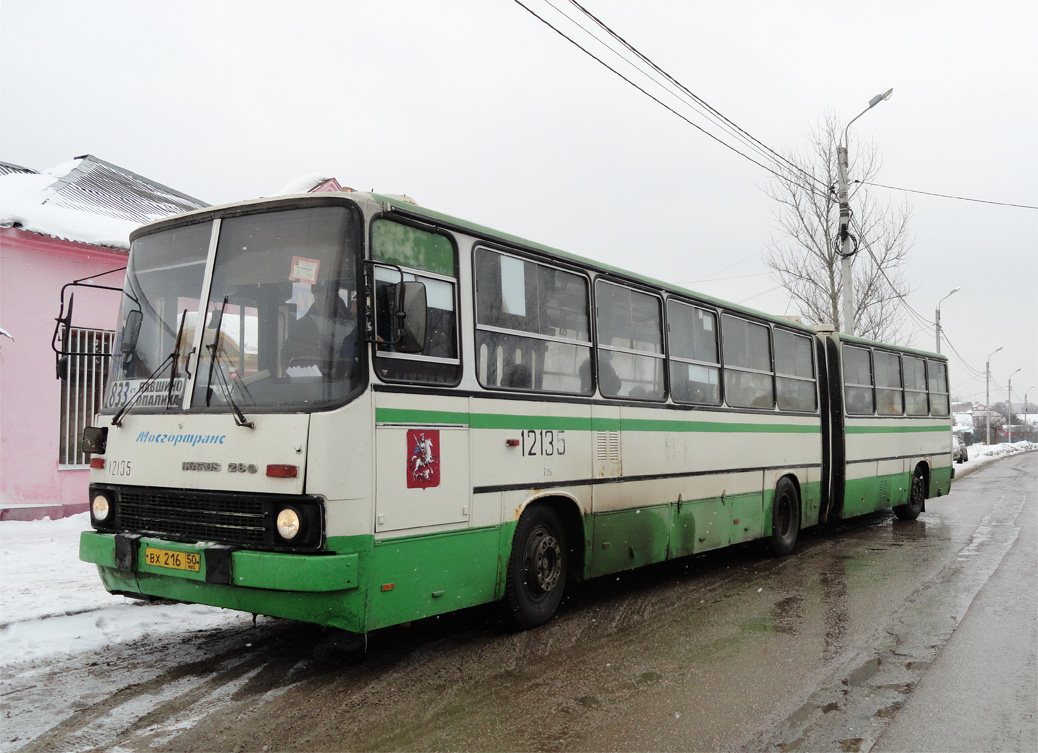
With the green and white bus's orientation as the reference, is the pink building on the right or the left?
on its right

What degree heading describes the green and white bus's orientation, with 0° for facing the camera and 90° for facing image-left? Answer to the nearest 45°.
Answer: approximately 45°
